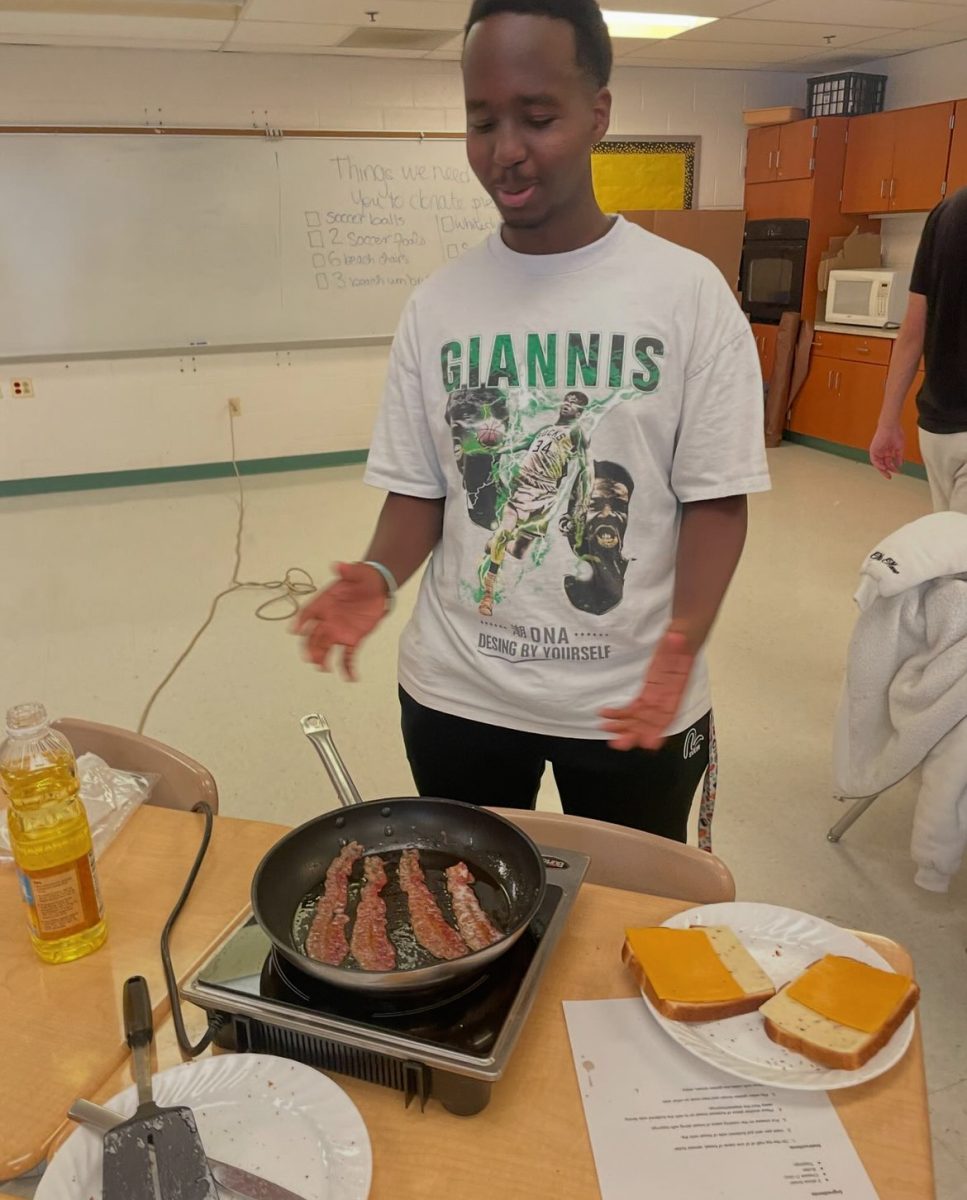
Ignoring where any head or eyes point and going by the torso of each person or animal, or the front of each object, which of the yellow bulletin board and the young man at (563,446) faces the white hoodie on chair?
the yellow bulletin board

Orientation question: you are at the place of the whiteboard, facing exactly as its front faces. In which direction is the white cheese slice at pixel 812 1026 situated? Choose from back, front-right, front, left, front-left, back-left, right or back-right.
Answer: front

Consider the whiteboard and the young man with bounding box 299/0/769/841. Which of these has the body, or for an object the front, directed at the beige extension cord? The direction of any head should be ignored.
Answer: the whiteboard

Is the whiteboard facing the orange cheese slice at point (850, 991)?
yes

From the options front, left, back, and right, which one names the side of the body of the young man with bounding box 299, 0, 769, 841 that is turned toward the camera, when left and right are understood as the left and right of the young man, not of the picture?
front

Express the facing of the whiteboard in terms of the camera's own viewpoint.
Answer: facing the viewer

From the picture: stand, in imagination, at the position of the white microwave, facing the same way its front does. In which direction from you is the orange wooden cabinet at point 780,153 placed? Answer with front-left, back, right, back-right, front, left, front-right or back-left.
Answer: right

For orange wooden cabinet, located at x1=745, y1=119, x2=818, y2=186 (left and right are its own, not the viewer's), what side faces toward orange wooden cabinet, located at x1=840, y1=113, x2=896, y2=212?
left

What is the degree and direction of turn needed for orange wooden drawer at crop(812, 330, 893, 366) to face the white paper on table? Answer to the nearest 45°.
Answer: approximately 45° to its left

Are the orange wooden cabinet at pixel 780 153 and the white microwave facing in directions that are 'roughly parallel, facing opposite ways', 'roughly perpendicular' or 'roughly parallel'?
roughly parallel

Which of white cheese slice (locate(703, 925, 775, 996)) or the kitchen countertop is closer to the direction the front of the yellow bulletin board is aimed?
the white cheese slice

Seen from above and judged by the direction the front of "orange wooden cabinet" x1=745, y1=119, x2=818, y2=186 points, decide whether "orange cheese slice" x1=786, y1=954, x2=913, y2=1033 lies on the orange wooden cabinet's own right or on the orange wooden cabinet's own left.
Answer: on the orange wooden cabinet's own left

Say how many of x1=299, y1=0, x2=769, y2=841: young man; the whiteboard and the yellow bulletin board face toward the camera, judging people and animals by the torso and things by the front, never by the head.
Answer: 3

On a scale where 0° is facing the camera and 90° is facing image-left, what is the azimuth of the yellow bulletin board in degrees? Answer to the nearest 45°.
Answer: approximately 0°

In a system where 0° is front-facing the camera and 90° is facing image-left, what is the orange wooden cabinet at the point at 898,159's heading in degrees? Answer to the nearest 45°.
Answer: approximately 45°
